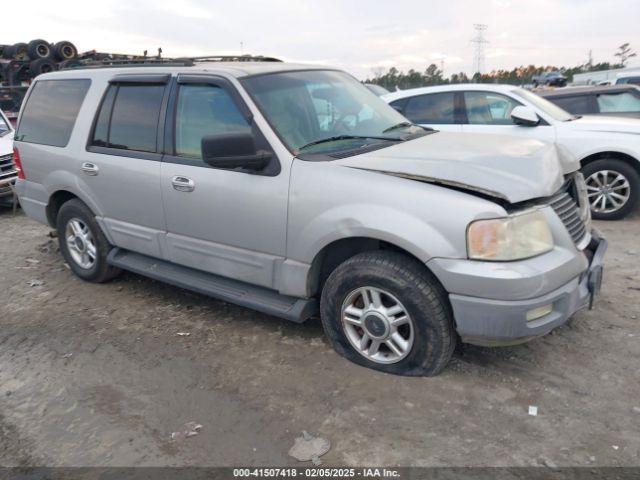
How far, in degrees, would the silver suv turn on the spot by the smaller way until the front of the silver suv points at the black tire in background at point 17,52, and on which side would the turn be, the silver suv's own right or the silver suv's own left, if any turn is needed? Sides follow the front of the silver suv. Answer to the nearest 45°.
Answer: approximately 180°

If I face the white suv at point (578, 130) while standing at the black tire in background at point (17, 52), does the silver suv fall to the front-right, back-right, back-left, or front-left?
front-right

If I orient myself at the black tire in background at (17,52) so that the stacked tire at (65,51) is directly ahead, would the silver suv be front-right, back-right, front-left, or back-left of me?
front-right

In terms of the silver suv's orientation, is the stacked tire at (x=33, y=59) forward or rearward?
rearward

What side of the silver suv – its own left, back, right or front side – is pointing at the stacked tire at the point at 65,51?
back

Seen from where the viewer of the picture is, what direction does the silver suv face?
facing the viewer and to the right of the viewer

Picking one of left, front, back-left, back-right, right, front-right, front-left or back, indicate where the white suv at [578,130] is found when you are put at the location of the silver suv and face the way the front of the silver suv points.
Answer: left
